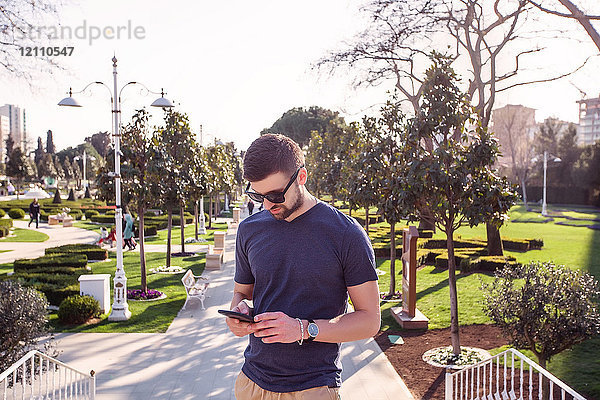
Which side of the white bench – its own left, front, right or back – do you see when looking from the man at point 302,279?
right

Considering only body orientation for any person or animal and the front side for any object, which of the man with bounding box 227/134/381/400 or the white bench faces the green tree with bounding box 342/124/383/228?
the white bench

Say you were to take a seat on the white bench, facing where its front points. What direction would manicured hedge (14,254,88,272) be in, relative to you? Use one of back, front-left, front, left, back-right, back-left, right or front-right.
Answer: back-left

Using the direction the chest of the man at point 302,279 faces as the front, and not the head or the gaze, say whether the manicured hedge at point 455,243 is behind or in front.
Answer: behind

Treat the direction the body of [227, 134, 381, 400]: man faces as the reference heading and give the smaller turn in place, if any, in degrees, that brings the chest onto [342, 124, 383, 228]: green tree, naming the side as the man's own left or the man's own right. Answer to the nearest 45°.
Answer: approximately 135° to the man's own right

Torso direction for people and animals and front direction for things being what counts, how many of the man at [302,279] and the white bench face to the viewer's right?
1

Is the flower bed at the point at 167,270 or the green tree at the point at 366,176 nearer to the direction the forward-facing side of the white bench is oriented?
the green tree

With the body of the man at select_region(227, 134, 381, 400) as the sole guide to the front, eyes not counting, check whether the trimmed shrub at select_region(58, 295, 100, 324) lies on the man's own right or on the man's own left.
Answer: on the man's own right

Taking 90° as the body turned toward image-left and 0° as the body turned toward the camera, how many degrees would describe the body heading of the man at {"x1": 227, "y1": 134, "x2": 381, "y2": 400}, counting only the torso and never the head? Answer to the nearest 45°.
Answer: approximately 45°

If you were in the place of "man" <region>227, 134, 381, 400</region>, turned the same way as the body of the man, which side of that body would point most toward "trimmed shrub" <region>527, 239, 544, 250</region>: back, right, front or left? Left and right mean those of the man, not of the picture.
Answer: back

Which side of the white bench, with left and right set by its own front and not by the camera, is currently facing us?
right

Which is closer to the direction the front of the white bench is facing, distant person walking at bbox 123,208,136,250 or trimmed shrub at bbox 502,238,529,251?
the trimmed shrub
